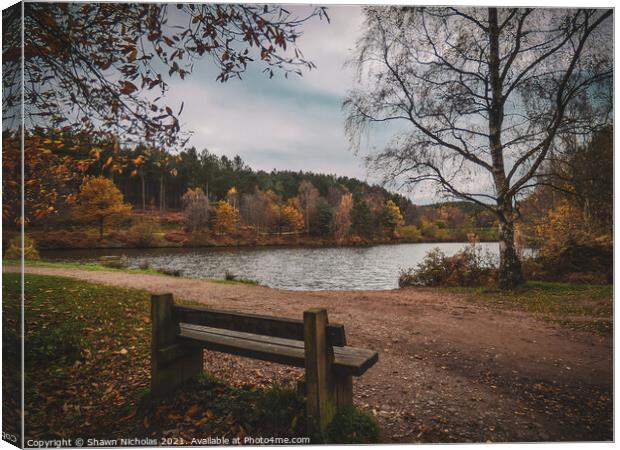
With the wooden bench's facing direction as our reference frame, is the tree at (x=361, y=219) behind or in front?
in front

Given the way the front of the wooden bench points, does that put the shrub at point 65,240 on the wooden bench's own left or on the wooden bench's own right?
on the wooden bench's own left

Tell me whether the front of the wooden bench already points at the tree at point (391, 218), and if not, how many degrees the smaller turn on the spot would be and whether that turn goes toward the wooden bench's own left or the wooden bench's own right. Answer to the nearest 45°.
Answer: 0° — it already faces it

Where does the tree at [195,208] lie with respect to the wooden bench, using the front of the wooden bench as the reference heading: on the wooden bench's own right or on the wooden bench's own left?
on the wooden bench's own left

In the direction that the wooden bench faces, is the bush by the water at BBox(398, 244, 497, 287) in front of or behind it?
in front

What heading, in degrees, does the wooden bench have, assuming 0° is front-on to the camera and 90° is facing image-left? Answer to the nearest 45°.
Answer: approximately 225°

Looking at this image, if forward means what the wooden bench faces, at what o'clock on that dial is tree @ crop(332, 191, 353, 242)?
The tree is roughly at 11 o'clock from the wooden bench.
